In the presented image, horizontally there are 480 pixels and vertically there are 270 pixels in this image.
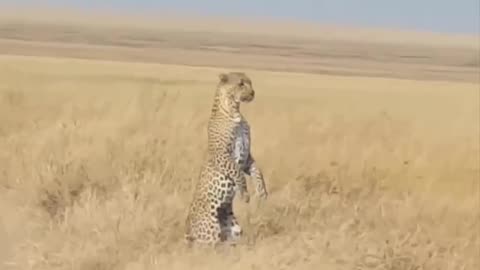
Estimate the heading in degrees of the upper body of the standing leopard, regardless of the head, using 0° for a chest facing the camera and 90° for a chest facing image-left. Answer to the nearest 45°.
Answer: approximately 270°
